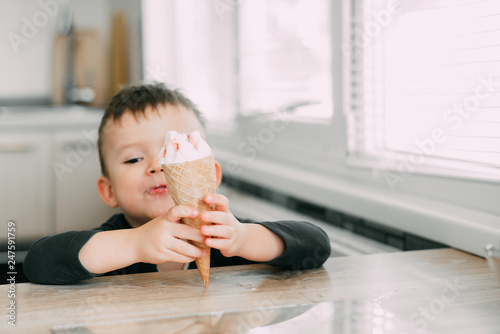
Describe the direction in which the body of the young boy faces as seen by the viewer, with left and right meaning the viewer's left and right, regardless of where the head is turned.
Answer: facing the viewer

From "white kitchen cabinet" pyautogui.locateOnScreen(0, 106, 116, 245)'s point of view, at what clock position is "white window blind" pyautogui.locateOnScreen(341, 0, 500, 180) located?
The white window blind is roughly at 11 o'clock from the white kitchen cabinet.

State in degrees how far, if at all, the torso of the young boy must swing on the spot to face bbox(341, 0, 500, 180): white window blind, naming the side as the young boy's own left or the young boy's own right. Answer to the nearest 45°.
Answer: approximately 135° to the young boy's own left

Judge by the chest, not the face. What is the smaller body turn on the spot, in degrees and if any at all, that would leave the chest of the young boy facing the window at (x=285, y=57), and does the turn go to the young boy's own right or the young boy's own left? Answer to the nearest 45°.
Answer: approximately 180°

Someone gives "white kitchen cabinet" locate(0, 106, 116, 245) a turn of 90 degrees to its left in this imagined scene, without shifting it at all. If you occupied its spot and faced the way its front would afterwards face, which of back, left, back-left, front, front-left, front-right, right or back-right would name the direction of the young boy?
right

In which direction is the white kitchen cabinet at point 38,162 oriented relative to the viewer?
toward the camera

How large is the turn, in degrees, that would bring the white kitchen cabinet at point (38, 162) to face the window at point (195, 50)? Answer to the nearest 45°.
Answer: approximately 90° to its left

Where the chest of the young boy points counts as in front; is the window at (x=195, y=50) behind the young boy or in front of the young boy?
behind

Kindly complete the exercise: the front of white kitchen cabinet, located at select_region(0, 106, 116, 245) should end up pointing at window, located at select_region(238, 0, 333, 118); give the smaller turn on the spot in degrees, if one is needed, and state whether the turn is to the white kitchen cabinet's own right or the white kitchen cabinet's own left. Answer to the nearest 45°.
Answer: approximately 45° to the white kitchen cabinet's own left
